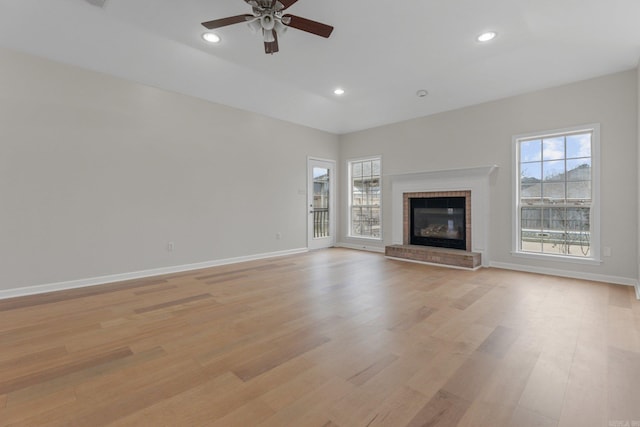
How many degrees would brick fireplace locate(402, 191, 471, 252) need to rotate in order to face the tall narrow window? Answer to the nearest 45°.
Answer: approximately 90° to its right

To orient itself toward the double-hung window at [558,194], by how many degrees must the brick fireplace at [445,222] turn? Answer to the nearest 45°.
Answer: approximately 135° to its left

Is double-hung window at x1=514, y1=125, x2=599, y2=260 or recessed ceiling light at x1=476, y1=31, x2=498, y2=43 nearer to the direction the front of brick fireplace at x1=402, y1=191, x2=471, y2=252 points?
the recessed ceiling light

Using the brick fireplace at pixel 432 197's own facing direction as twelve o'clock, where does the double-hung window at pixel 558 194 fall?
The double-hung window is roughly at 8 o'clock from the brick fireplace.

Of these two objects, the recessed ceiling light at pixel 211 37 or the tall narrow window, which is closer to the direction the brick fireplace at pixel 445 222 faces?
the recessed ceiling light

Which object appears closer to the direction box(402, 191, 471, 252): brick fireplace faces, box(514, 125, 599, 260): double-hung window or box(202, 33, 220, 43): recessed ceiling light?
the recessed ceiling light

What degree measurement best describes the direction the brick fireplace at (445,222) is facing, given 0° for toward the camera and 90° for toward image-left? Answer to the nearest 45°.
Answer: approximately 45°

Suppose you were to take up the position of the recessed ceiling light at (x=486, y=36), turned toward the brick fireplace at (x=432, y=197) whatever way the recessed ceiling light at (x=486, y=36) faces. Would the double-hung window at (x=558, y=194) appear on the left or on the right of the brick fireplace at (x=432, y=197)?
right

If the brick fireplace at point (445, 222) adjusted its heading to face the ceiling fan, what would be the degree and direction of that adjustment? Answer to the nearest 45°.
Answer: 0° — it already faces it
